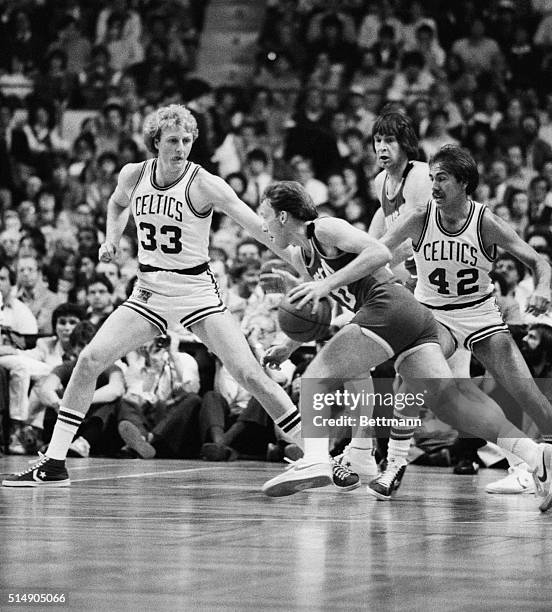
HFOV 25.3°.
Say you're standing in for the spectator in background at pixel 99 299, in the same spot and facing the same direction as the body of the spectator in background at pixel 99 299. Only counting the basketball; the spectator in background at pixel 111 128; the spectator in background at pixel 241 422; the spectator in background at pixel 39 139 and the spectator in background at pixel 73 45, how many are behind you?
3

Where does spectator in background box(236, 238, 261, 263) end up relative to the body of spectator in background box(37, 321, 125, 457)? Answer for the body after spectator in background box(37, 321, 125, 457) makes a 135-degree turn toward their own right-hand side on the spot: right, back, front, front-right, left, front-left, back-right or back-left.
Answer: right

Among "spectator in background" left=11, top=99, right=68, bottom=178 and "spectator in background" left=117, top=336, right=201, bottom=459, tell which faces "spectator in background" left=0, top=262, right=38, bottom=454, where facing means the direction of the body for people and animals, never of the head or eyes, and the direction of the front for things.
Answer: "spectator in background" left=11, top=99, right=68, bottom=178

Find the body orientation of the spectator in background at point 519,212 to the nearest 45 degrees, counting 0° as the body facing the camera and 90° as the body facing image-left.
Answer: approximately 0°

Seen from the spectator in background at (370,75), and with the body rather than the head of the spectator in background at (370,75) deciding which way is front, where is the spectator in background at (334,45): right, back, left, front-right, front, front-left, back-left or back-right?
back-right

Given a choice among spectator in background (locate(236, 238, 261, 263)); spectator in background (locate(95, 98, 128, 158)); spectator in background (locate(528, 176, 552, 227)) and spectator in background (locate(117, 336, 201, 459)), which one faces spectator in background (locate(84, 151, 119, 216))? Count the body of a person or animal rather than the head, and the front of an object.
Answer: spectator in background (locate(95, 98, 128, 158))

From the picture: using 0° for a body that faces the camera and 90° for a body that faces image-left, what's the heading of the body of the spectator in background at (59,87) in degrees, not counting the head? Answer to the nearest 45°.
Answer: approximately 0°

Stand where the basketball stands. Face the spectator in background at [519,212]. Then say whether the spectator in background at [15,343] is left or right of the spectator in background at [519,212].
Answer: left

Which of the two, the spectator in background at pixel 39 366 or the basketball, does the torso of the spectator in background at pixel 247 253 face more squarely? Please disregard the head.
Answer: the basketball

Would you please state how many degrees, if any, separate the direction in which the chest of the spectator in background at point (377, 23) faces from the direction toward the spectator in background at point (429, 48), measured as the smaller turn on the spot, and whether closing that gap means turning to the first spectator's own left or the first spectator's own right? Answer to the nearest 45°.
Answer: approximately 45° to the first spectator's own left

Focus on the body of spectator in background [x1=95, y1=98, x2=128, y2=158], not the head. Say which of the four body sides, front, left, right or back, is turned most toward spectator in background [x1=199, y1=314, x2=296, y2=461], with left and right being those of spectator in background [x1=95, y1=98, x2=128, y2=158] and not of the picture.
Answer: front
